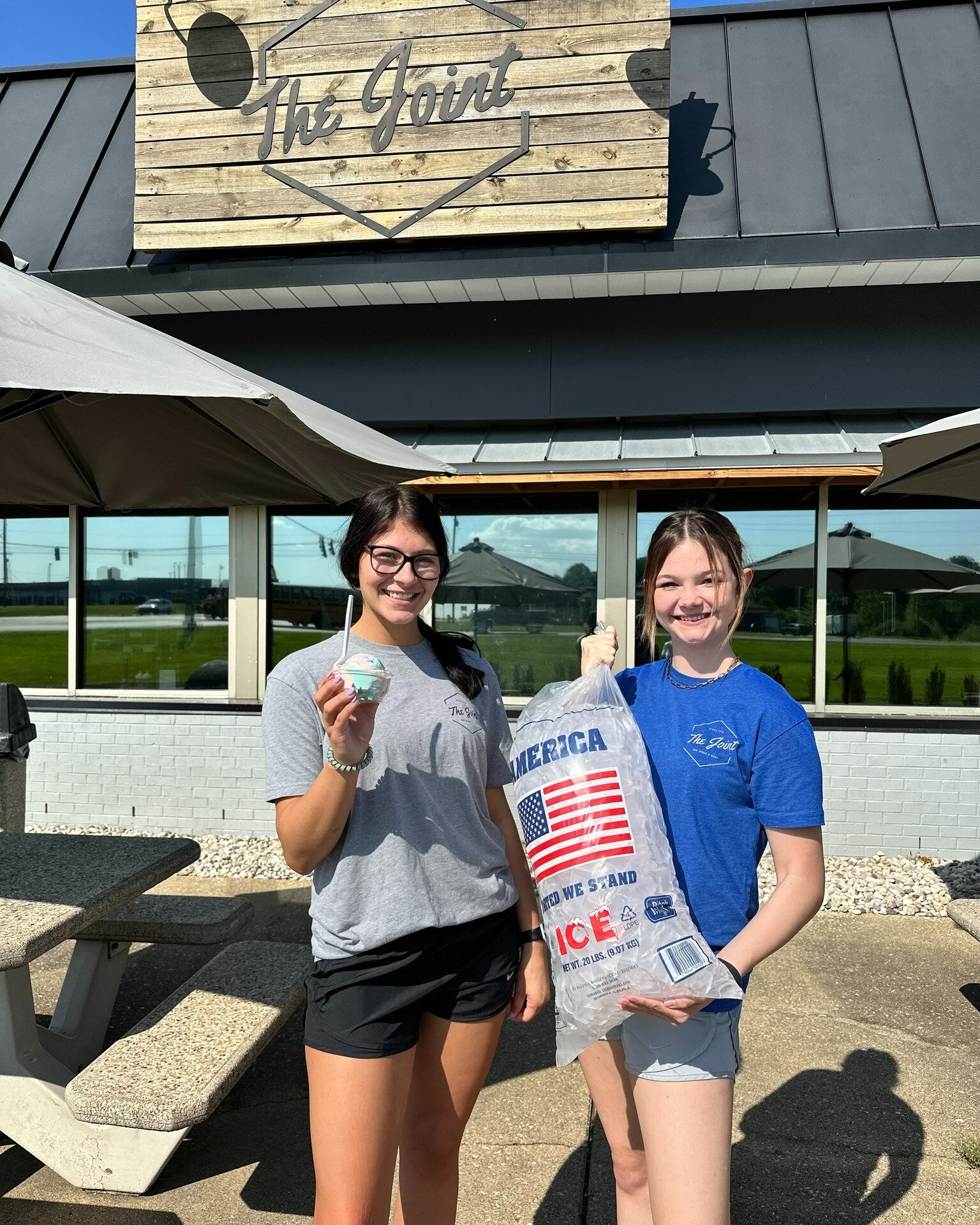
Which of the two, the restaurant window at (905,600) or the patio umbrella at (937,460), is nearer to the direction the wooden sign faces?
the patio umbrella

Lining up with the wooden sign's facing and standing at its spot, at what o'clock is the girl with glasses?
The girl with glasses is roughly at 12 o'clock from the wooden sign.

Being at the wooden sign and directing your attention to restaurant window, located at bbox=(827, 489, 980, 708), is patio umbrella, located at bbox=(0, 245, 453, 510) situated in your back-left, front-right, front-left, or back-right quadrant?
back-right

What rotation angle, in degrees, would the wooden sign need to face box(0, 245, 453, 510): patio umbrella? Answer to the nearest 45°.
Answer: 0° — it already faces it

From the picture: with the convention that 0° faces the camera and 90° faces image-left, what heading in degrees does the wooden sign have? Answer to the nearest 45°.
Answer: approximately 0°

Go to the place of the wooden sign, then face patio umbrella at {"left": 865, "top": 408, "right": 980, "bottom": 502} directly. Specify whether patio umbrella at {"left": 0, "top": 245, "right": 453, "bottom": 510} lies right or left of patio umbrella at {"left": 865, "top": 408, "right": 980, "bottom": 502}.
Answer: right

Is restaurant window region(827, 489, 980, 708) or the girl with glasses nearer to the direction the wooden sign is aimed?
the girl with glasses

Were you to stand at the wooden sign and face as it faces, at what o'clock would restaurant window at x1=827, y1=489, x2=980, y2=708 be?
The restaurant window is roughly at 9 o'clock from the wooden sign.
